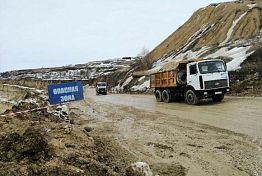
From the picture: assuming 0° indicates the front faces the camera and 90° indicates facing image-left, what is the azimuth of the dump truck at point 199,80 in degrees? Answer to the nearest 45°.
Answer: approximately 315°

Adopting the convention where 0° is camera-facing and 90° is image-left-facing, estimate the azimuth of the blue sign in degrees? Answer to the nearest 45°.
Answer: approximately 0°

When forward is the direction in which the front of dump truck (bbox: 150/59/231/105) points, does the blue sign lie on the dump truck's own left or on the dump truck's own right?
on the dump truck's own right

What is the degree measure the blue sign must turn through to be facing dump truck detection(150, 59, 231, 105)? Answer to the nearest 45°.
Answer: approximately 135° to its left
